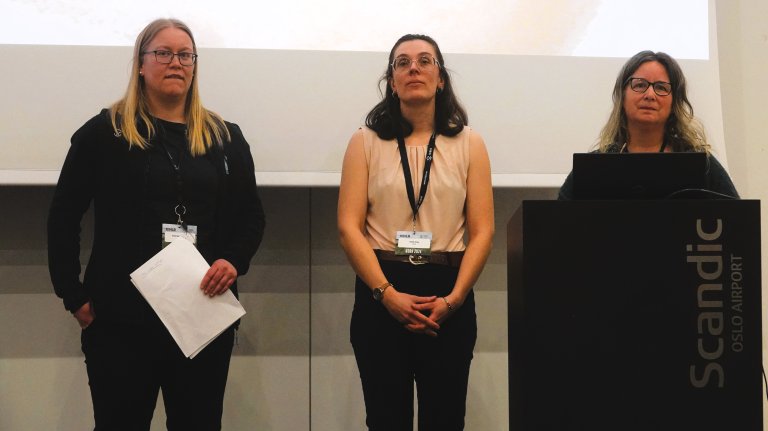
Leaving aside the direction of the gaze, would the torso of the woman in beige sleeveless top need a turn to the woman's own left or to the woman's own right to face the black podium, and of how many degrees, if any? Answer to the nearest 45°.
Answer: approximately 45° to the woman's own left

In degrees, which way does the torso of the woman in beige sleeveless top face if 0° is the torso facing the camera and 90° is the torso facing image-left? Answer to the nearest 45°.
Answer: approximately 0°
